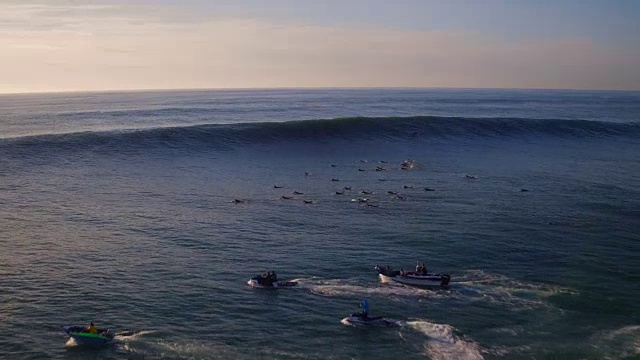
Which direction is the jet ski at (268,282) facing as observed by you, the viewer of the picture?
facing to the left of the viewer

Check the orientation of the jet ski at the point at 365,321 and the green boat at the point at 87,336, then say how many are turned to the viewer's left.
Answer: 2

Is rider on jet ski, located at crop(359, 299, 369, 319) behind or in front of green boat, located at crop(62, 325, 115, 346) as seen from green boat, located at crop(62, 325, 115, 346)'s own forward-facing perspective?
behind

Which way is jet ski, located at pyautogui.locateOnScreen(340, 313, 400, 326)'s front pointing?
to the viewer's left

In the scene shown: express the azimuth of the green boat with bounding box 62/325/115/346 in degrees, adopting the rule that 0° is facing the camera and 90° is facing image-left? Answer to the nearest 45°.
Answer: approximately 90°

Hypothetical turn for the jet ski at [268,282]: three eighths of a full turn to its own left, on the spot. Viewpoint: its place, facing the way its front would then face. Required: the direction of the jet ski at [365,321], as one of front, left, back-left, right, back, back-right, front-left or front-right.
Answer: front

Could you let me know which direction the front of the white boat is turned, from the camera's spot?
facing to the left of the viewer

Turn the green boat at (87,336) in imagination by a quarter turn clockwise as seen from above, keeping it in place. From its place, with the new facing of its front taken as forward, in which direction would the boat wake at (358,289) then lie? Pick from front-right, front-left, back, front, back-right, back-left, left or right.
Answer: right

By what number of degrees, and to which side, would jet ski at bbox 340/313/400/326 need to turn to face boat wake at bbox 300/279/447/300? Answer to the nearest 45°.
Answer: approximately 90° to its right

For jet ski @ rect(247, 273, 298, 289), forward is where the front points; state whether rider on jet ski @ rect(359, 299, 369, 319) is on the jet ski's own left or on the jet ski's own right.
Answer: on the jet ski's own left

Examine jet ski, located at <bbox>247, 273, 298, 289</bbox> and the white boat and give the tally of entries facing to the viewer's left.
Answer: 2

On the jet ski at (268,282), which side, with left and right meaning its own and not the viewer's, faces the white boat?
back

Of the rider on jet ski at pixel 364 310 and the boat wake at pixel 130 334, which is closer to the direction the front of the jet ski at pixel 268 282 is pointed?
the boat wake

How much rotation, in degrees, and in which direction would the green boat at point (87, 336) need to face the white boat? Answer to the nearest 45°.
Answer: approximately 180°
